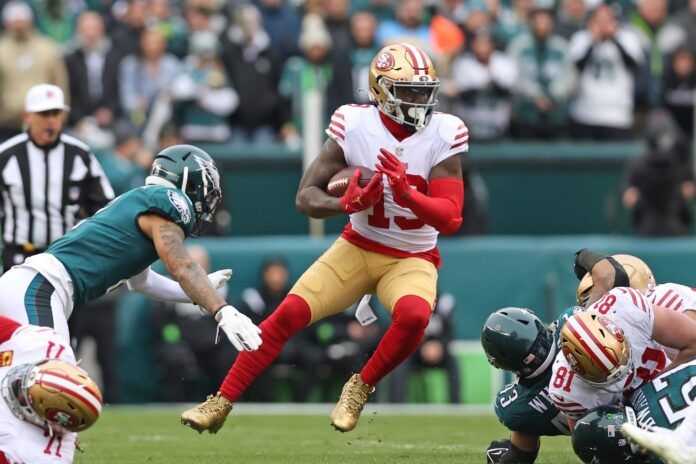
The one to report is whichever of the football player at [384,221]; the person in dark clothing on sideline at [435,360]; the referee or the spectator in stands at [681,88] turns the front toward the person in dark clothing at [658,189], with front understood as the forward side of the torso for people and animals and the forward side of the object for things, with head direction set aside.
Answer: the spectator in stands at [681,88]

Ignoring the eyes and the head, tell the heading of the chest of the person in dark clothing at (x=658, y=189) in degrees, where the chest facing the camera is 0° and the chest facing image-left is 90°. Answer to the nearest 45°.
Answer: approximately 0°

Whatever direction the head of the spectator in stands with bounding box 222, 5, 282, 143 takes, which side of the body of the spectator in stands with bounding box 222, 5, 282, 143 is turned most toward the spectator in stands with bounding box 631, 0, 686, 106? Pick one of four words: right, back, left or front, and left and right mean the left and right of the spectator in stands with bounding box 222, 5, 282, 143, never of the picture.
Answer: left

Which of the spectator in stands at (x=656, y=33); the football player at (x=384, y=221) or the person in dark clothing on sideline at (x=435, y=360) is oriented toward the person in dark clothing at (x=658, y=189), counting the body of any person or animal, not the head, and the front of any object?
the spectator in stands at (x=656, y=33)

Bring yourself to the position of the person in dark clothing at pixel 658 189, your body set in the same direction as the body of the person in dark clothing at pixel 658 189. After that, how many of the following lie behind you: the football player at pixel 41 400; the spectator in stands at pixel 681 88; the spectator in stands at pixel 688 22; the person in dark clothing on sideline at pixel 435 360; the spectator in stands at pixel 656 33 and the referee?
3

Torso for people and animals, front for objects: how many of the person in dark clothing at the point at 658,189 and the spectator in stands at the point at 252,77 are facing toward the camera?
2

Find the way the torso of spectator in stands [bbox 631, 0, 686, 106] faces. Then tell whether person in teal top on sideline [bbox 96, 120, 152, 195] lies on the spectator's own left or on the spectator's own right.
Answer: on the spectator's own right

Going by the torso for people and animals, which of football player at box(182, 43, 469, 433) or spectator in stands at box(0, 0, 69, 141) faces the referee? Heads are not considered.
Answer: the spectator in stands
